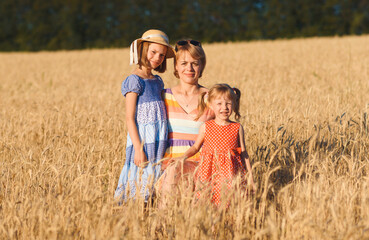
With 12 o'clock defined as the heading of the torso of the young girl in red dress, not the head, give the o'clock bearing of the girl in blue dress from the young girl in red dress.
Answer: The girl in blue dress is roughly at 4 o'clock from the young girl in red dress.

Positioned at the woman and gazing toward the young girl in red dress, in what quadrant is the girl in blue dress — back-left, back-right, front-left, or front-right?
back-right

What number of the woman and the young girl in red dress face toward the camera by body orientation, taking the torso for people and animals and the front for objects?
2
